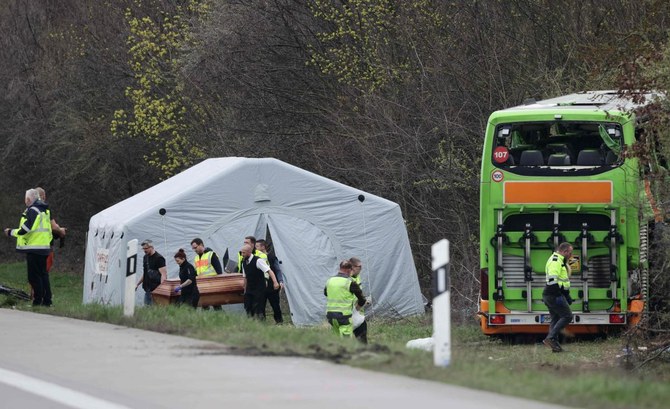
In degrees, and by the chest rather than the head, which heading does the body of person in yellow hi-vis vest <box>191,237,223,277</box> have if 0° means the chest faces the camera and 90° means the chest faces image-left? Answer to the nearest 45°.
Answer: approximately 45°

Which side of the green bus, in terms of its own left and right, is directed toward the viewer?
back

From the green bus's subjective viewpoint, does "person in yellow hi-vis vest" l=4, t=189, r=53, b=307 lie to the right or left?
on its left

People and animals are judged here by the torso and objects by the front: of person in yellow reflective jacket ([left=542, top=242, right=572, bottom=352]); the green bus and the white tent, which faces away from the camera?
the green bus

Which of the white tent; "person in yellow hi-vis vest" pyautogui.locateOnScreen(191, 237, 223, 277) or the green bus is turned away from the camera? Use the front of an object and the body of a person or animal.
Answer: the green bus
